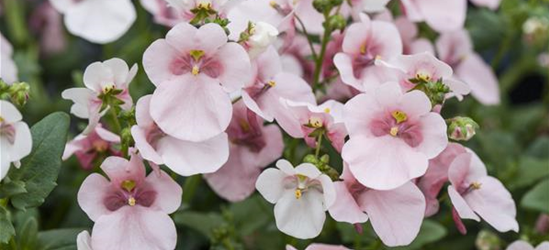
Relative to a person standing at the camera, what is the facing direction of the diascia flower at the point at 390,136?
facing the viewer

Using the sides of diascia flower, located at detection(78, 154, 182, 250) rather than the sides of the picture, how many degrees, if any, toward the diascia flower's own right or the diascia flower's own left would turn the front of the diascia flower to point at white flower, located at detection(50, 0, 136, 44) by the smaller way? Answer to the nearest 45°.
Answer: approximately 180°

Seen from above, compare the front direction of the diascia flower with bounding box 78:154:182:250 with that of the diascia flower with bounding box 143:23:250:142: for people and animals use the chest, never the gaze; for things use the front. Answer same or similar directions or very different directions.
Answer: same or similar directions

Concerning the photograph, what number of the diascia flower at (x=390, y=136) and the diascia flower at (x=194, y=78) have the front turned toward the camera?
2

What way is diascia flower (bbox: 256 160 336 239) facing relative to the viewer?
toward the camera

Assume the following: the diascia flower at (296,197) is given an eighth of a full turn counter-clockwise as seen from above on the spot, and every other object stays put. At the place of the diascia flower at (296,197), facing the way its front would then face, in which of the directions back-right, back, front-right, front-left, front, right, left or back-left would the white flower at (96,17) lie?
back
